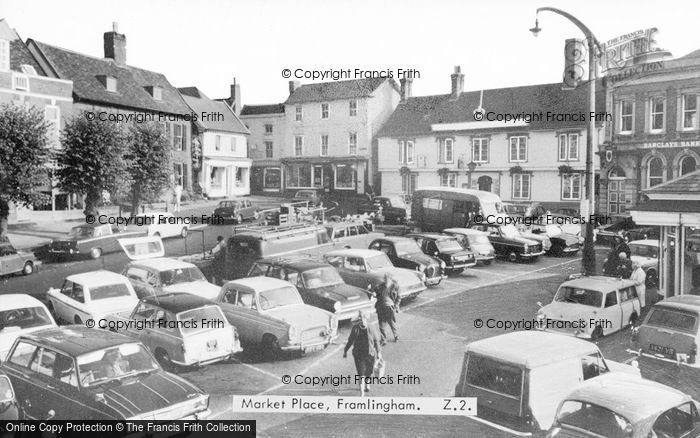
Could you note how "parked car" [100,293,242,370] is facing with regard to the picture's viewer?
facing away from the viewer and to the left of the viewer

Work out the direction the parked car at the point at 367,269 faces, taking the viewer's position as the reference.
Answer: facing the viewer and to the right of the viewer

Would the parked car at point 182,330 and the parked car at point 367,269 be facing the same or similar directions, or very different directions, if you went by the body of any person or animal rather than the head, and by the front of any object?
very different directions

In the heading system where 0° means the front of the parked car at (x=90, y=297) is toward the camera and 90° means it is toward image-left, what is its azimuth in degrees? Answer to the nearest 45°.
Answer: approximately 135°

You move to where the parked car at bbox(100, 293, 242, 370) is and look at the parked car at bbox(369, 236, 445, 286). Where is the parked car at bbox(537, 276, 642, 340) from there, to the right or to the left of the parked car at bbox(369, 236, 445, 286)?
right
